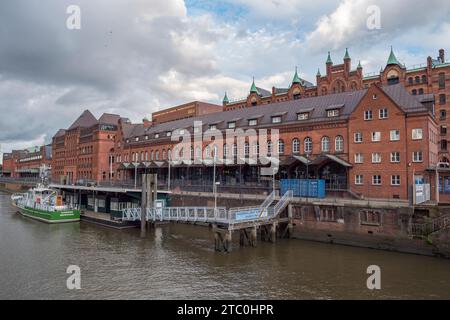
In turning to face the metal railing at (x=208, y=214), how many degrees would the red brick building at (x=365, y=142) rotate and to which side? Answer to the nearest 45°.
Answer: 0° — it already faces it

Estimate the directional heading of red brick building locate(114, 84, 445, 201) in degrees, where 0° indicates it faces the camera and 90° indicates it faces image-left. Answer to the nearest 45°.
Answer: approximately 45°
